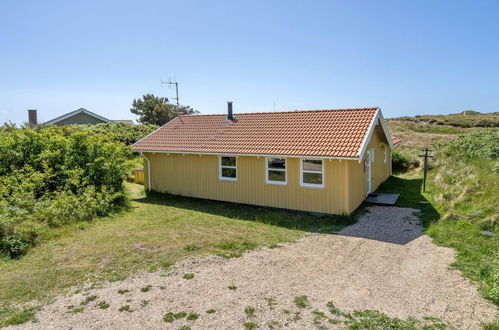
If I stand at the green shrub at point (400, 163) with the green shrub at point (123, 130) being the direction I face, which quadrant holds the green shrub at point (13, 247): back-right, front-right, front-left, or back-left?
front-left

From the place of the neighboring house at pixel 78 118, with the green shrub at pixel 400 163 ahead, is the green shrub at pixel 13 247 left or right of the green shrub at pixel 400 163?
right

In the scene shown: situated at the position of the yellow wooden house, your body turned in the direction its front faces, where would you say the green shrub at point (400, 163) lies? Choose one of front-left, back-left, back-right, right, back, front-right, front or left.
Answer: front-left

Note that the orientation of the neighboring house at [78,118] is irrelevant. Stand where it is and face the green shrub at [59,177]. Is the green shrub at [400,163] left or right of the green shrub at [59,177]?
left

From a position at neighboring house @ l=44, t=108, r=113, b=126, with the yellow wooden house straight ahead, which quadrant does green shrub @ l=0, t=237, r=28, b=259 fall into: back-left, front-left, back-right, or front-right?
front-right
